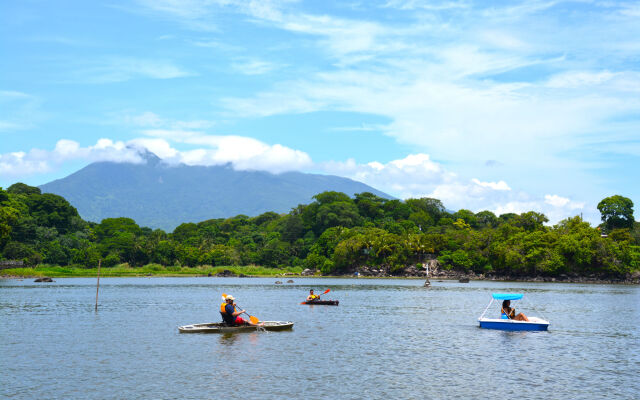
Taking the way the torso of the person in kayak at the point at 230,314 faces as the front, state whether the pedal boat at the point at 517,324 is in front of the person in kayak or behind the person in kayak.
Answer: in front

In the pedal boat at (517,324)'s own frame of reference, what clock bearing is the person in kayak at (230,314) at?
The person in kayak is roughly at 5 o'clock from the pedal boat.

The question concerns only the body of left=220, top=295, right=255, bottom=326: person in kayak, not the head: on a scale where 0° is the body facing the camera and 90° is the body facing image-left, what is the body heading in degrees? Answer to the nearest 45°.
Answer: approximately 270°

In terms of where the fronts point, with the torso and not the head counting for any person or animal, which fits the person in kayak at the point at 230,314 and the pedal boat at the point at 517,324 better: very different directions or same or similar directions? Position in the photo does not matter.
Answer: same or similar directions

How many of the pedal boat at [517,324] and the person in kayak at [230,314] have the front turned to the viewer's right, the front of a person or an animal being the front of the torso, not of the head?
2

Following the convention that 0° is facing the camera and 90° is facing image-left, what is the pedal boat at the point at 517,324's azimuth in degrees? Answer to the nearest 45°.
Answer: approximately 270°
